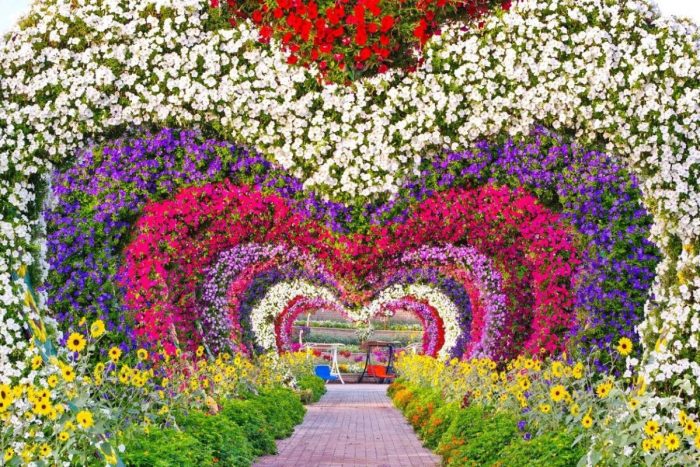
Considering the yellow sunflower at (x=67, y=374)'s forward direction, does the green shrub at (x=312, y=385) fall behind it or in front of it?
behind

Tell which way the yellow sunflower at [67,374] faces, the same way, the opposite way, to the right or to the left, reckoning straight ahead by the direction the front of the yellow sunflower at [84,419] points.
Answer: the same way

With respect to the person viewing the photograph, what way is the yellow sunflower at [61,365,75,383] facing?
facing the viewer

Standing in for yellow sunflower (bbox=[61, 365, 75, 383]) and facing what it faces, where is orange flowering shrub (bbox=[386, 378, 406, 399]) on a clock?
The orange flowering shrub is roughly at 7 o'clock from the yellow sunflower.

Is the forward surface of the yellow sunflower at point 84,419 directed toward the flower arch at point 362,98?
no

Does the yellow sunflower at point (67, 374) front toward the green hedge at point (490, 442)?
no

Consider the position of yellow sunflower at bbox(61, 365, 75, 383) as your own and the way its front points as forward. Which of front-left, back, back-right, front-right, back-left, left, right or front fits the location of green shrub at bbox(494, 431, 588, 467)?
left

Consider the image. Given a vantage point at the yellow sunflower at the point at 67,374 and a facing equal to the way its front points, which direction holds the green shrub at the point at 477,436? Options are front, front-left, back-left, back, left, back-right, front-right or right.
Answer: back-left

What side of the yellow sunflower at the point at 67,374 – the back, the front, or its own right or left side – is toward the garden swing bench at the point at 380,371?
back

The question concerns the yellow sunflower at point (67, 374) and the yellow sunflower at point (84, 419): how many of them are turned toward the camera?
2

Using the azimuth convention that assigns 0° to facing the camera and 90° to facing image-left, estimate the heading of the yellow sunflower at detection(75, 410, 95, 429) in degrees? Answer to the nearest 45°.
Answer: approximately 0°
